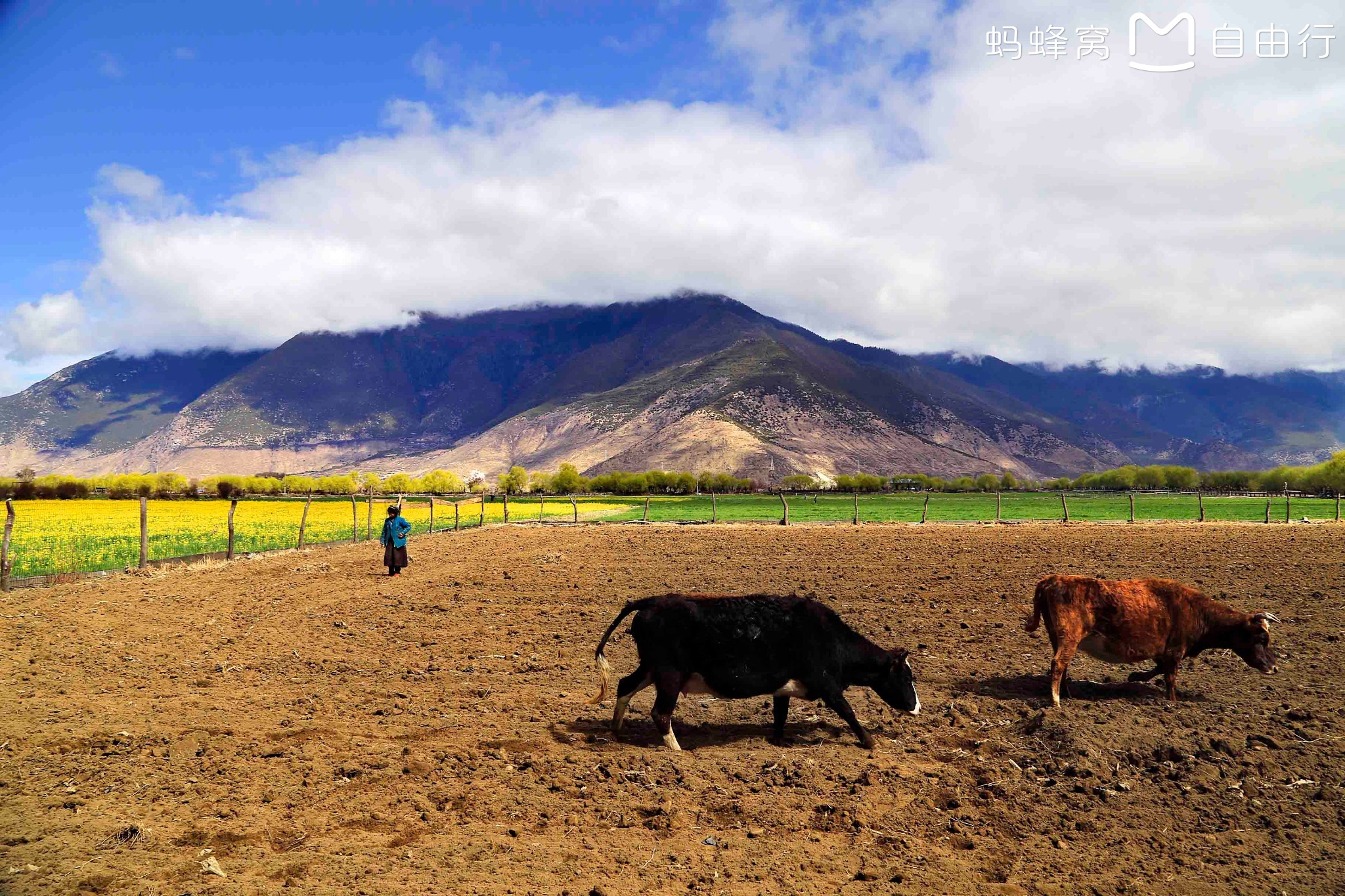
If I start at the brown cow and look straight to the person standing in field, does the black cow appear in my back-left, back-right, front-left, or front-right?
front-left

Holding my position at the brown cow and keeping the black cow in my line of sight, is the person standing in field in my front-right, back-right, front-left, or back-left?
front-right

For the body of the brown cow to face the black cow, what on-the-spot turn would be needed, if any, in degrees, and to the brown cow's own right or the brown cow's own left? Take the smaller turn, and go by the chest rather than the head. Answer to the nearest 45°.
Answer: approximately 135° to the brown cow's own right

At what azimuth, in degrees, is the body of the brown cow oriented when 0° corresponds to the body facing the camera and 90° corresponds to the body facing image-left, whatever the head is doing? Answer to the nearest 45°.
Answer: approximately 270°

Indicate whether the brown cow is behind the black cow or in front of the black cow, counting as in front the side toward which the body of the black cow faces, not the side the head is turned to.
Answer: in front

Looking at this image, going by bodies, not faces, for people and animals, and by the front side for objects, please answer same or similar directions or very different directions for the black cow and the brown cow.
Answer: same or similar directions

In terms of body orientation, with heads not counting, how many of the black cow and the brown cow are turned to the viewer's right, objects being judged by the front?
2

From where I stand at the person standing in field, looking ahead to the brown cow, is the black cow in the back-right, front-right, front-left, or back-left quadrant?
front-right

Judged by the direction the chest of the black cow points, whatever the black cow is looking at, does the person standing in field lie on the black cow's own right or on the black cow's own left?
on the black cow's own left

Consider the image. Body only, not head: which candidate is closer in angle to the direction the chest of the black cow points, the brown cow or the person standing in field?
the brown cow

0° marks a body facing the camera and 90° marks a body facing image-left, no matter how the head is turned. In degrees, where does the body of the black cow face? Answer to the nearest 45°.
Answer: approximately 270°
